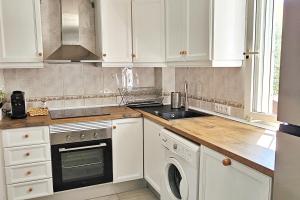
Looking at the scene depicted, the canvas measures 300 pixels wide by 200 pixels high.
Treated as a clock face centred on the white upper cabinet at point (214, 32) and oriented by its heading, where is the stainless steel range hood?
The stainless steel range hood is roughly at 2 o'clock from the white upper cabinet.

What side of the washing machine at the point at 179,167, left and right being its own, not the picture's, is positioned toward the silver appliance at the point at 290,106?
left

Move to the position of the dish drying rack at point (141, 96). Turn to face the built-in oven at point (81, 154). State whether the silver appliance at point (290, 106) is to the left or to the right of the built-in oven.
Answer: left

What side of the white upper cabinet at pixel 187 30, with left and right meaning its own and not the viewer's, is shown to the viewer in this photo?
front

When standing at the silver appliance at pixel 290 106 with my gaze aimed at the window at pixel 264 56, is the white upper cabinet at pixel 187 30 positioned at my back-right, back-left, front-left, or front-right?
front-left

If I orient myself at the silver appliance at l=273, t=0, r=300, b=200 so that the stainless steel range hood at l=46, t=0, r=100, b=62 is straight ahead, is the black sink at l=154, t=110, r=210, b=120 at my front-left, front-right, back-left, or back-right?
front-right

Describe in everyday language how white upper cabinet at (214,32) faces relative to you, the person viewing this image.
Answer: facing the viewer and to the left of the viewer

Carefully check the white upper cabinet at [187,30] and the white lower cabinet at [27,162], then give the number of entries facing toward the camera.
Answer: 2

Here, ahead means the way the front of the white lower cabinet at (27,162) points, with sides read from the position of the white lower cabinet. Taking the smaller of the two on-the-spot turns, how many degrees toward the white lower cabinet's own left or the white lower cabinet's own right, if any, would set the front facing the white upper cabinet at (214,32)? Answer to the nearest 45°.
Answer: approximately 45° to the white lower cabinet's own left

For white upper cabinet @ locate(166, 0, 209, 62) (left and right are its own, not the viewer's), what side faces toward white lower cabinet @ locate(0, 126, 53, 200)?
right

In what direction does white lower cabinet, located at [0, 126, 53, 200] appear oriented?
toward the camera

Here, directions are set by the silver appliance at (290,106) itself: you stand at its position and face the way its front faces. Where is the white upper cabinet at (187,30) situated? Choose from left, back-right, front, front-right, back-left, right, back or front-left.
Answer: right
